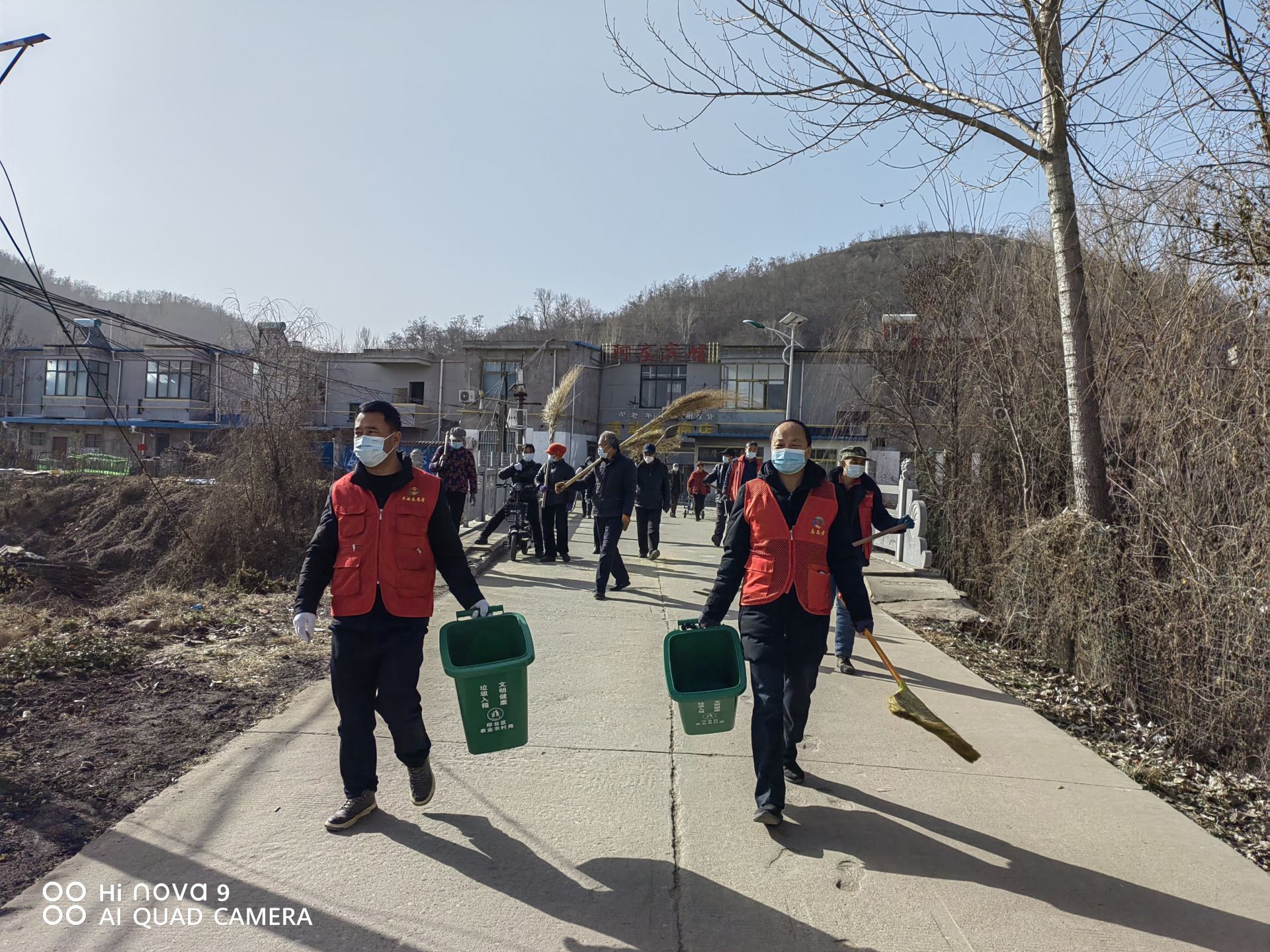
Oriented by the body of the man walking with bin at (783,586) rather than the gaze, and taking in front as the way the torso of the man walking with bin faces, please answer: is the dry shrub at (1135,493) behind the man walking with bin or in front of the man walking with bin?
behind

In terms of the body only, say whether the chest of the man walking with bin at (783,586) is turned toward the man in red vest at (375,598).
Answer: no

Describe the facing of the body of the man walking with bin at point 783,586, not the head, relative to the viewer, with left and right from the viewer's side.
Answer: facing the viewer

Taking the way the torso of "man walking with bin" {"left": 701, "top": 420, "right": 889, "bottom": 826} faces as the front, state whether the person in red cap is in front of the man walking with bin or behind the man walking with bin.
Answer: behind

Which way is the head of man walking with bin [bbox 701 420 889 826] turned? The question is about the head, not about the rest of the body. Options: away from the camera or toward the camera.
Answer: toward the camera
